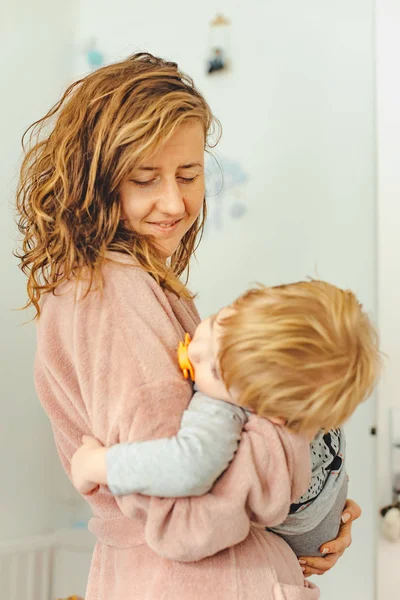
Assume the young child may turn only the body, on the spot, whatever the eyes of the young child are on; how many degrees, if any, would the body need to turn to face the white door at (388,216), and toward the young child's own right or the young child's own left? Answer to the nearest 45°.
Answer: approximately 135° to the young child's own right

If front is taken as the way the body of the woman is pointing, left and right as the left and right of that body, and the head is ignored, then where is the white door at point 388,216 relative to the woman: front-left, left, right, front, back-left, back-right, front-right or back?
front-left

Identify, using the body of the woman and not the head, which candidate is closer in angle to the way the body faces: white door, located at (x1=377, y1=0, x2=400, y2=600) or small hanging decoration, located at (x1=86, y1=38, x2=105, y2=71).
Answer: the white door

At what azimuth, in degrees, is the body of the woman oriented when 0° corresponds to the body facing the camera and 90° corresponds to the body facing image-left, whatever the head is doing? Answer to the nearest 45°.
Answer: approximately 270°

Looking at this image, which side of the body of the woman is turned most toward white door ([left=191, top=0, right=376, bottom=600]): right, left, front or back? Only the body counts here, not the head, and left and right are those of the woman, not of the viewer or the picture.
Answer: left

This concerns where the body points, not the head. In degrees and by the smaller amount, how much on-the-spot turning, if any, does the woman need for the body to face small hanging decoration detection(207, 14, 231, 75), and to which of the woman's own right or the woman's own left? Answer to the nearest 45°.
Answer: approximately 90° to the woman's own left

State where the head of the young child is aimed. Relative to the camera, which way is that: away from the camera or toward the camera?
away from the camera
